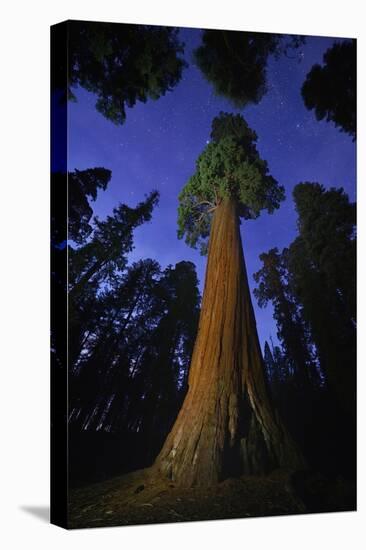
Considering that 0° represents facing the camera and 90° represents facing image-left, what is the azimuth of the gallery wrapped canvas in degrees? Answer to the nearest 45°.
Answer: approximately 315°
